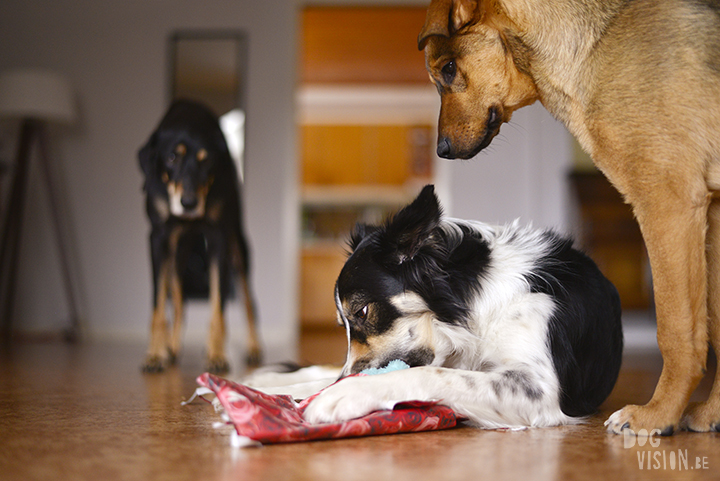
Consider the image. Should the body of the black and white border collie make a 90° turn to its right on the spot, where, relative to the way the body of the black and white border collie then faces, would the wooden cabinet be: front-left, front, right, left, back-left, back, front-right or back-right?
front

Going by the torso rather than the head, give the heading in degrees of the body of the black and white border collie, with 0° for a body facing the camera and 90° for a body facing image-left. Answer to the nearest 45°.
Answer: approximately 90°

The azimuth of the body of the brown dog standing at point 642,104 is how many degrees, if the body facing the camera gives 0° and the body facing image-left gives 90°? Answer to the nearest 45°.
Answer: approximately 90°

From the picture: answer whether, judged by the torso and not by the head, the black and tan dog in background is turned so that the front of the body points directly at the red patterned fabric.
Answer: yes

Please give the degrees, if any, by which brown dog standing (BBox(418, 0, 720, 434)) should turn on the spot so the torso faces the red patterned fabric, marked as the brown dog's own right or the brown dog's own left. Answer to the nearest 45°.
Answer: approximately 45° to the brown dog's own left

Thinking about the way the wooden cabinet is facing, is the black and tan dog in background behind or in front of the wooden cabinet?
in front

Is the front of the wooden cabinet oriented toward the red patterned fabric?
yes

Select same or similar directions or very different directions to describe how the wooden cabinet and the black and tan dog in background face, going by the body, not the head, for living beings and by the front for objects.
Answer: same or similar directions

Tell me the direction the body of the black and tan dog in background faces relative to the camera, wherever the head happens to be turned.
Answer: toward the camera

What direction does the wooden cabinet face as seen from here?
toward the camera

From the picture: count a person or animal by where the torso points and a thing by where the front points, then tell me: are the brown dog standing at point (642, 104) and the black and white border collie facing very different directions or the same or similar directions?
same or similar directions
